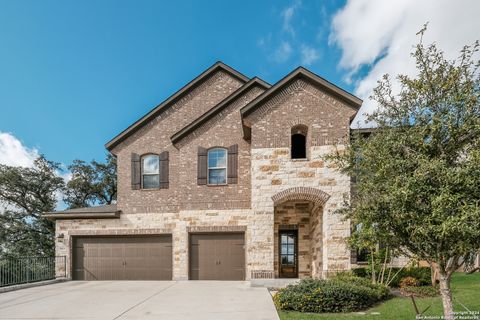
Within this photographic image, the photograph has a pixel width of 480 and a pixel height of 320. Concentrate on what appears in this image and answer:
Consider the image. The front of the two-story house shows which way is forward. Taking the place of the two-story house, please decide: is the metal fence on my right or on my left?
on my right

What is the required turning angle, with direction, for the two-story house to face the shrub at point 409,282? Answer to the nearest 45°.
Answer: approximately 45° to its left

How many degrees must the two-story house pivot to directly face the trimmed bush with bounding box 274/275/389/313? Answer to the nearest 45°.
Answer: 0° — it already faces it

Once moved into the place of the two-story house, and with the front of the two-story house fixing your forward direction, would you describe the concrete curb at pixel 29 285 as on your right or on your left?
on your right

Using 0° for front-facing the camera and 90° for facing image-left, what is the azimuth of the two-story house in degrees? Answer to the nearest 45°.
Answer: approximately 0°

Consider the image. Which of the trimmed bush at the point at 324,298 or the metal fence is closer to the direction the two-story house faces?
the trimmed bush
